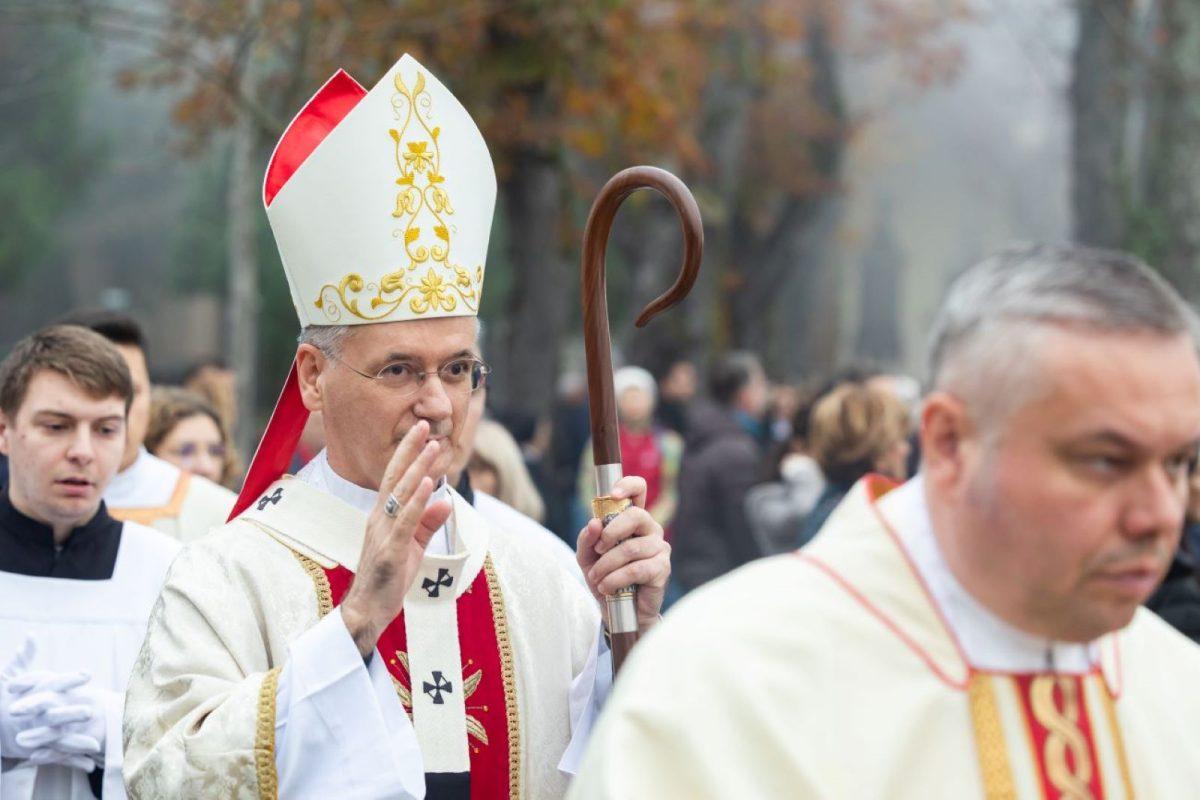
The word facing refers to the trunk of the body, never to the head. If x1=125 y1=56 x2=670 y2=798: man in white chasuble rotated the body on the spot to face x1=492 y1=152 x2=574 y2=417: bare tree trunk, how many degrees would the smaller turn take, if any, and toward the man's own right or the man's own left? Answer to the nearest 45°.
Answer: approximately 135° to the man's own left

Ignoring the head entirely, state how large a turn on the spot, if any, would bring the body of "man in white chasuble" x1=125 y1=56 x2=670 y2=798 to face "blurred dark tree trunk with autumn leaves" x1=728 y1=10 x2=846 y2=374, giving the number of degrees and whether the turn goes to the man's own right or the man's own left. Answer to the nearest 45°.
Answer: approximately 135° to the man's own left

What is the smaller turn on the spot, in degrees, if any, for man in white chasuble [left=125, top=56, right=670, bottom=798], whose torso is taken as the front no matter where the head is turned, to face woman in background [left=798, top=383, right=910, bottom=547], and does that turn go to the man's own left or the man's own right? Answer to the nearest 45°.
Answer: approximately 90° to the man's own left

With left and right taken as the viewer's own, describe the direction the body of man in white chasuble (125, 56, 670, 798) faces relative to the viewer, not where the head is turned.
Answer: facing the viewer and to the right of the viewer

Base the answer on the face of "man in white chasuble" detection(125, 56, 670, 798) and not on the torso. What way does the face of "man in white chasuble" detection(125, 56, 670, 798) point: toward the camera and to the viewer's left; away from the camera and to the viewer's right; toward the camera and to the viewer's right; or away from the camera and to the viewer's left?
toward the camera and to the viewer's right
